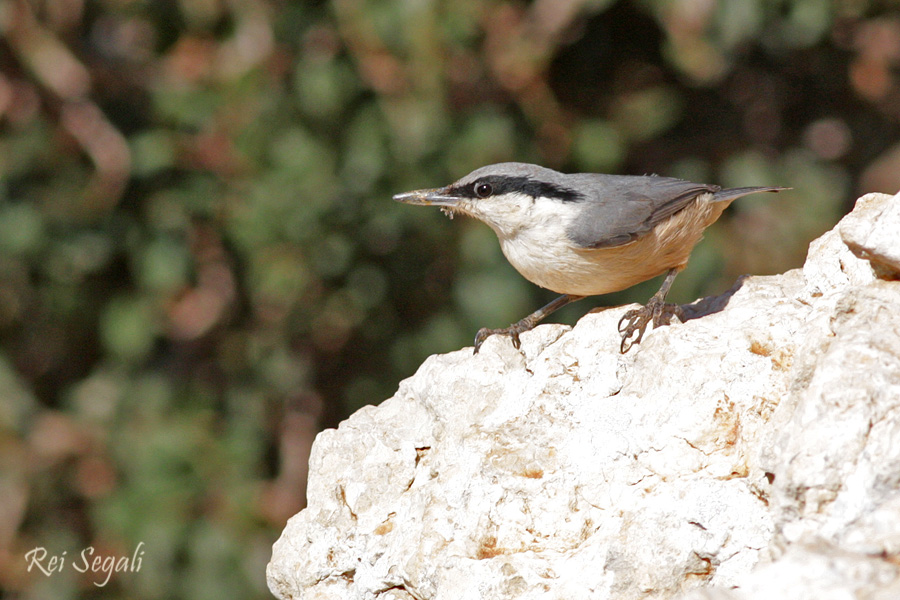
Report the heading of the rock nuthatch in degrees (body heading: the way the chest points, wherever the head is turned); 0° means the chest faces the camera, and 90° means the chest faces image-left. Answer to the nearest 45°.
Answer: approximately 90°
